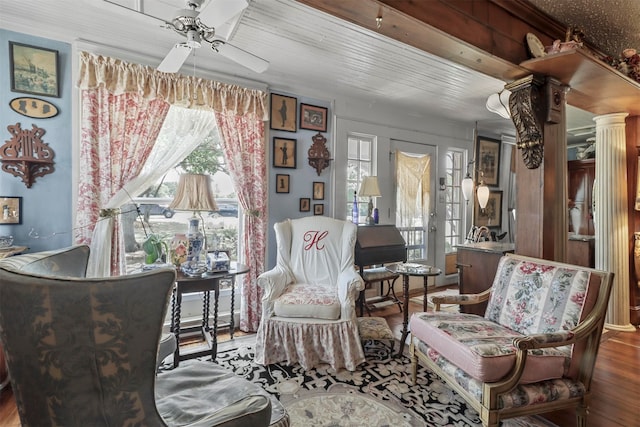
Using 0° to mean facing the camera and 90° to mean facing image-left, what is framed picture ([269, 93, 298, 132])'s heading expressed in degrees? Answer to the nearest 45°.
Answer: approximately 315°

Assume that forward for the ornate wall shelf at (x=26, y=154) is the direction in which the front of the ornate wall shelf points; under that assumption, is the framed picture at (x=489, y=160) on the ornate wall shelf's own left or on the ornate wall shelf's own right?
on the ornate wall shelf's own left

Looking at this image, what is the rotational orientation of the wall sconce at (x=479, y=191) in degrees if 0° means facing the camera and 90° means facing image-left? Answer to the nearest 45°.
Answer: approximately 45°

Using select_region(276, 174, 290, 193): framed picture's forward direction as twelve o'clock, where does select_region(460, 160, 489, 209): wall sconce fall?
The wall sconce is roughly at 10 o'clock from the framed picture.

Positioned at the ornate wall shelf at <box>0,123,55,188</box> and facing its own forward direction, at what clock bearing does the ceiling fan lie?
The ceiling fan is roughly at 11 o'clock from the ornate wall shelf.

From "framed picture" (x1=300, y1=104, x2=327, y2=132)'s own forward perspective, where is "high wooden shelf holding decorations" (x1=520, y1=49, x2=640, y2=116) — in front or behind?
in front
